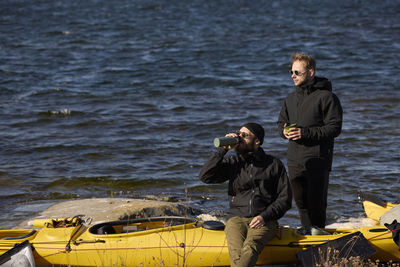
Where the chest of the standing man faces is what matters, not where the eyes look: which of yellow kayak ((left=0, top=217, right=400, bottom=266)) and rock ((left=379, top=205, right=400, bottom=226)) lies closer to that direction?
the yellow kayak

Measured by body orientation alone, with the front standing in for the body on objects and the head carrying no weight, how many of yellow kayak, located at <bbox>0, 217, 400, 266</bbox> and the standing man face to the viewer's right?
1

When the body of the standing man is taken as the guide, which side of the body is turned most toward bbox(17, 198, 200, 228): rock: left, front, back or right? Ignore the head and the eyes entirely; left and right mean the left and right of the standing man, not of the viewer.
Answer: right

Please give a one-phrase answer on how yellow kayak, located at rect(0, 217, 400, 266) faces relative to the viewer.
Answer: facing to the right of the viewer

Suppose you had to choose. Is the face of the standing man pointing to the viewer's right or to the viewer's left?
to the viewer's left

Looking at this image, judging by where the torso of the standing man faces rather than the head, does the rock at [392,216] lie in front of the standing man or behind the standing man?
behind

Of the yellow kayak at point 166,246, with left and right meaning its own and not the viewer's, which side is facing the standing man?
front

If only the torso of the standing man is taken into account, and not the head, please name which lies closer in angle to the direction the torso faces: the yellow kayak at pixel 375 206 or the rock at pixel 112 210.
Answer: the rock
